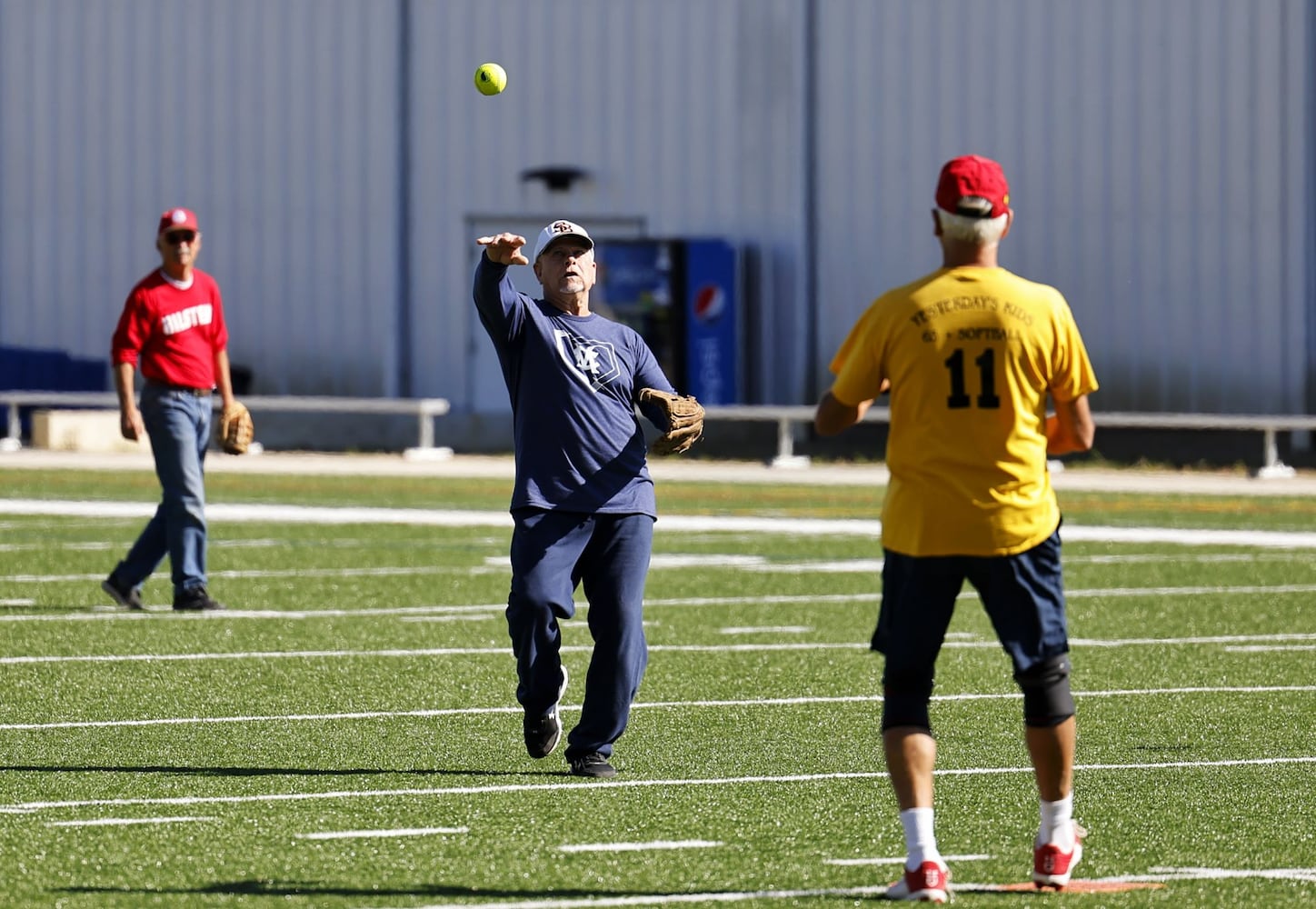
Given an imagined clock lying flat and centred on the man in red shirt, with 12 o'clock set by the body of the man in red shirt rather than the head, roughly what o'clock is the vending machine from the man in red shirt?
The vending machine is roughly at 8 o'clock from the man in red shirt.

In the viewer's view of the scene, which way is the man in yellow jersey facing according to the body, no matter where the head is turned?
away from the camera

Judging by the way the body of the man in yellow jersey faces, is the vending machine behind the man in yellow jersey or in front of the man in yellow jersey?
in front

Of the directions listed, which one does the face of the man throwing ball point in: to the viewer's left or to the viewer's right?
to the viewer's right

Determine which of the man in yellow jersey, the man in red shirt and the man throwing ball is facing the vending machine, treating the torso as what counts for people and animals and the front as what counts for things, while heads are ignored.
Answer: the man in yellow jersey

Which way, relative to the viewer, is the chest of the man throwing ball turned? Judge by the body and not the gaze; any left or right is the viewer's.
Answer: facing the viewer

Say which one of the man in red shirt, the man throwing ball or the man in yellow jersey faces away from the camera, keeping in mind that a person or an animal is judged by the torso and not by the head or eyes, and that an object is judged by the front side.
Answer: the man in yellow jersey

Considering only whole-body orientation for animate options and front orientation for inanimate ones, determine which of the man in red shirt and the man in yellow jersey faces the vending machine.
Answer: the man in yellow jersey

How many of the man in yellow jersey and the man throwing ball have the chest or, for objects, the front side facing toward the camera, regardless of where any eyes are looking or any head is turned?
1

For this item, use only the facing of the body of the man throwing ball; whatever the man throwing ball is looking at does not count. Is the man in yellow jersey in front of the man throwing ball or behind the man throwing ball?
in front

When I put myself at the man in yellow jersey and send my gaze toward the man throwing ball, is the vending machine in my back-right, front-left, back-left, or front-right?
front-right

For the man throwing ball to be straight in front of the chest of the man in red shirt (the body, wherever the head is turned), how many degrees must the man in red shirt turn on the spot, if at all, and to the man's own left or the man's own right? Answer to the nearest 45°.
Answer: approximately 45° to the man's own right

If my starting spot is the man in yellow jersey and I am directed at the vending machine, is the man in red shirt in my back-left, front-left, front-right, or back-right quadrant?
front-left

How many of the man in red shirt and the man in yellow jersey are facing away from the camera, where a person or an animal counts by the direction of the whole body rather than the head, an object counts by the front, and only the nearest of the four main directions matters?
1

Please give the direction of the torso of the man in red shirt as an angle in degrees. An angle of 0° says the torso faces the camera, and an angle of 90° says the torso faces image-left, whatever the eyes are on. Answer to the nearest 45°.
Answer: approximately 315°

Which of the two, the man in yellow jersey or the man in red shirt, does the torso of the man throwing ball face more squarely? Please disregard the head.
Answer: the man in yellow jersey

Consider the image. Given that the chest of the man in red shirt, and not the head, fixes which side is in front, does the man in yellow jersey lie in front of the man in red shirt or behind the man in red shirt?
in front

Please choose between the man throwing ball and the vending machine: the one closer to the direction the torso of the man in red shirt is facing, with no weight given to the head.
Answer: the man throwing ball

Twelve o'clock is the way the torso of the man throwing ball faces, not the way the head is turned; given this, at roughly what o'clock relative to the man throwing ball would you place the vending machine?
The vending machine is roughly at 6 o'clock from the man throwing ball.
